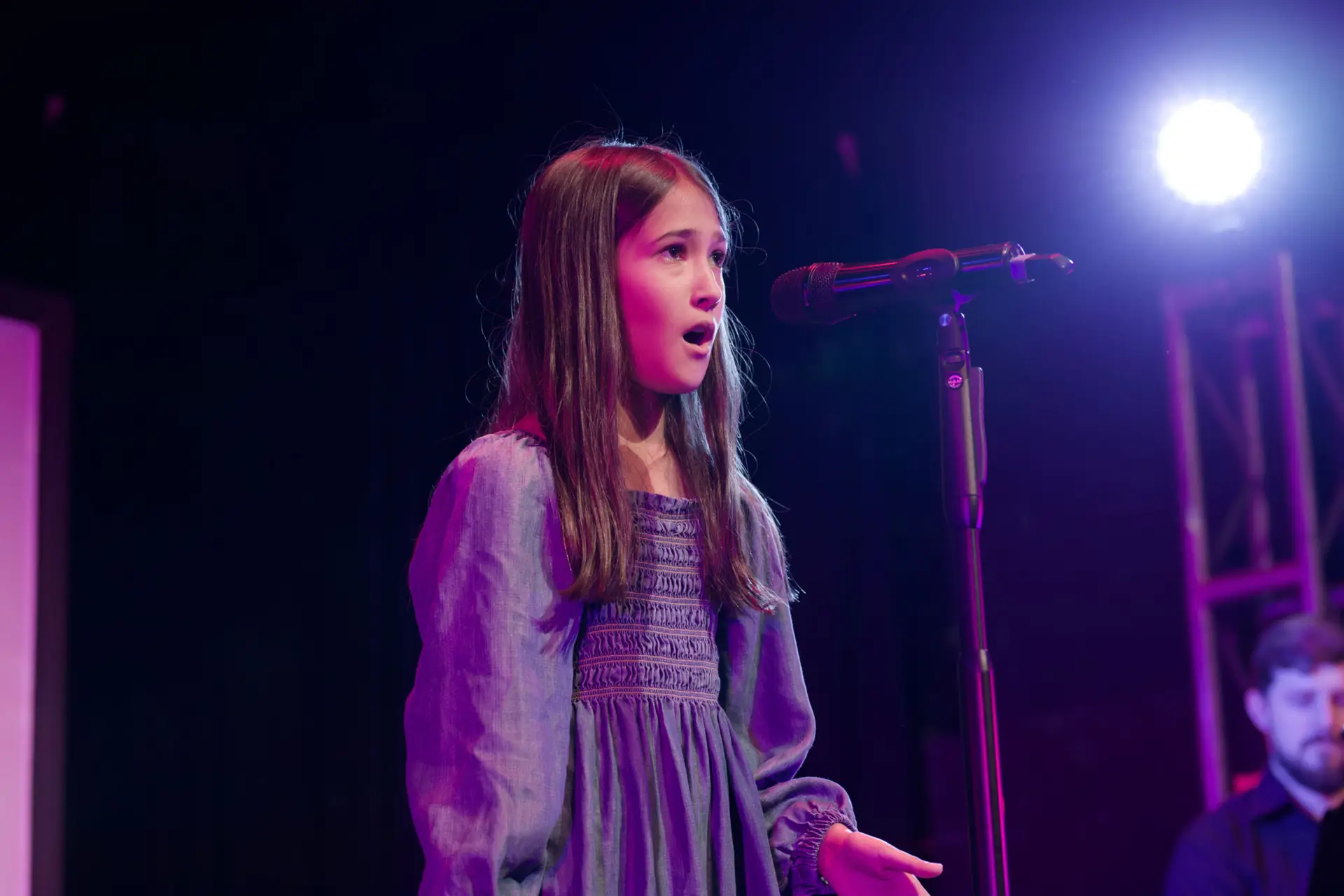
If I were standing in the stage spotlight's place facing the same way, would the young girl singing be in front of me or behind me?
in front

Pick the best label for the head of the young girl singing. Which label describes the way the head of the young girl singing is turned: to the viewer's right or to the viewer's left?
to the viewer's right

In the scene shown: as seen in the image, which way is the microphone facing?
to the viewer's left

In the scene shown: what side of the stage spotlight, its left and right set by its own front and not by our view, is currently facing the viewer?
front

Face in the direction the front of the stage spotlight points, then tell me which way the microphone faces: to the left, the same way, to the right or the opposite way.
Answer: to the right

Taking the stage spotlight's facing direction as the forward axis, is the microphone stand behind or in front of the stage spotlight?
in front

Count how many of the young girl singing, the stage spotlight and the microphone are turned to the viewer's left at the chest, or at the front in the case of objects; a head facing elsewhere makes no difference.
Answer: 1

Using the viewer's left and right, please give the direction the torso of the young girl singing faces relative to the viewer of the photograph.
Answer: facing the viewer and to the right of the viewer
